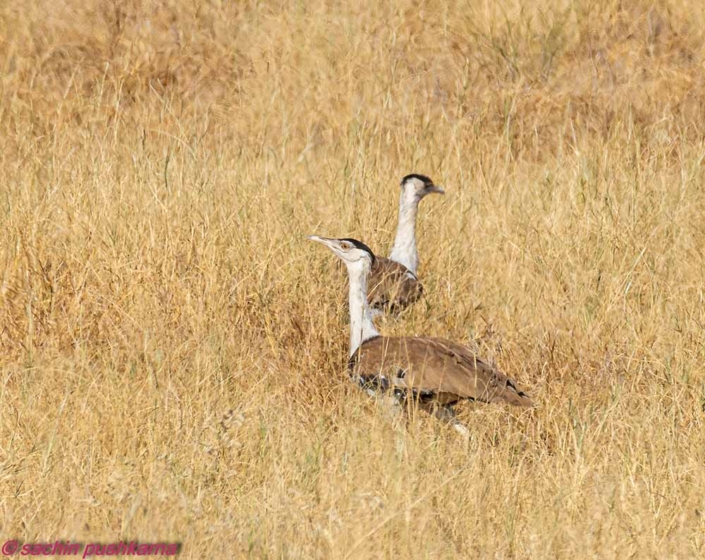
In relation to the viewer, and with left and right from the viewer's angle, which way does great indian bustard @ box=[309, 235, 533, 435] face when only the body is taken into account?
facing to the left of the viewer

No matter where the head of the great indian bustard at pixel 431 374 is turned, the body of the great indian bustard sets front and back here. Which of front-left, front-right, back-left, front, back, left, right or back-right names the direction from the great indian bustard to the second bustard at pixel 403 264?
right
